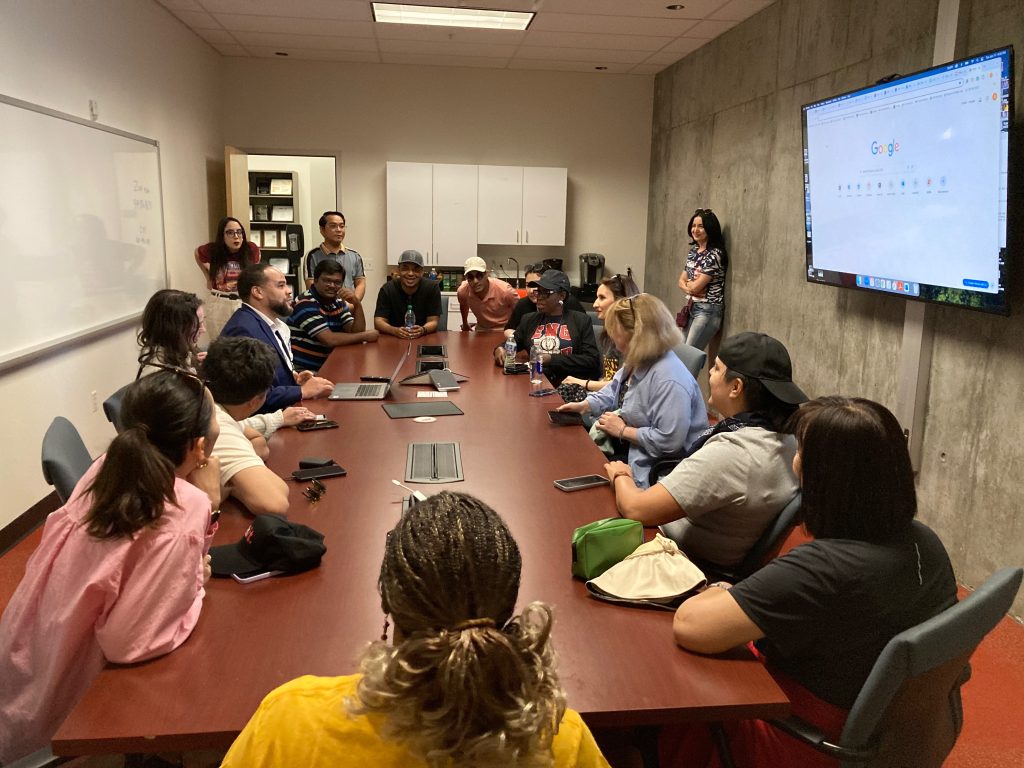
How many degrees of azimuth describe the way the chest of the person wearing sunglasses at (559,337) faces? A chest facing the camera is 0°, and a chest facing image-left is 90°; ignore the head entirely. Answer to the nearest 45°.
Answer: approximately 45°

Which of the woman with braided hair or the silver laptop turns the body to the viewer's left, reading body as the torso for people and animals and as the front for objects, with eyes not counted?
the silver laptop

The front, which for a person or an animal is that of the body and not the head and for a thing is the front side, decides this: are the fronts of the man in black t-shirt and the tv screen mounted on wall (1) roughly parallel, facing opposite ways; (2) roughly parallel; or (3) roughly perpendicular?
roughly perpendicular

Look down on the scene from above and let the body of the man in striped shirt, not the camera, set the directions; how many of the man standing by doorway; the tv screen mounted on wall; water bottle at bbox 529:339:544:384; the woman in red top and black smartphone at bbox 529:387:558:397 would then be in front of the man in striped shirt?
3

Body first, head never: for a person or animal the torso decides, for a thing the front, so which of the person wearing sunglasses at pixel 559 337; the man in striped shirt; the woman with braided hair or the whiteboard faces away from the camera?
the woman with braided hair

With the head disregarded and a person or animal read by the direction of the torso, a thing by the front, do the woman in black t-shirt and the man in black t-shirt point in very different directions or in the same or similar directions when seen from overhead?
very different directions

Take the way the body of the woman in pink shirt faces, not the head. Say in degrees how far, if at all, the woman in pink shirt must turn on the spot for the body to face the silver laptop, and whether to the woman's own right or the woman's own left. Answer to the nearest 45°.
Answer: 0° — they already face it

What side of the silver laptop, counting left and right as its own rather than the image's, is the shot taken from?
left

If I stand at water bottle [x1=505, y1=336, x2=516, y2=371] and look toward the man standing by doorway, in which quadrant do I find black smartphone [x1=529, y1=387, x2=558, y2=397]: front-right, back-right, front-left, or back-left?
back-left

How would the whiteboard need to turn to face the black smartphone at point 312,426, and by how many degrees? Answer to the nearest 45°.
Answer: approximately 45° to its right

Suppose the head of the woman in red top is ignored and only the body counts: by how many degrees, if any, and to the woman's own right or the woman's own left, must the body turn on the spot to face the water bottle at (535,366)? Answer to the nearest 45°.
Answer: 0° — they already face it

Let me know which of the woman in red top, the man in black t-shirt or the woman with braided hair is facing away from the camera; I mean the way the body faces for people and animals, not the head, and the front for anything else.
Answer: the woman with braided hair

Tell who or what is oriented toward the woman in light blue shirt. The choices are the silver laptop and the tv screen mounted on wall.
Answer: the tv screen mounted on wall
